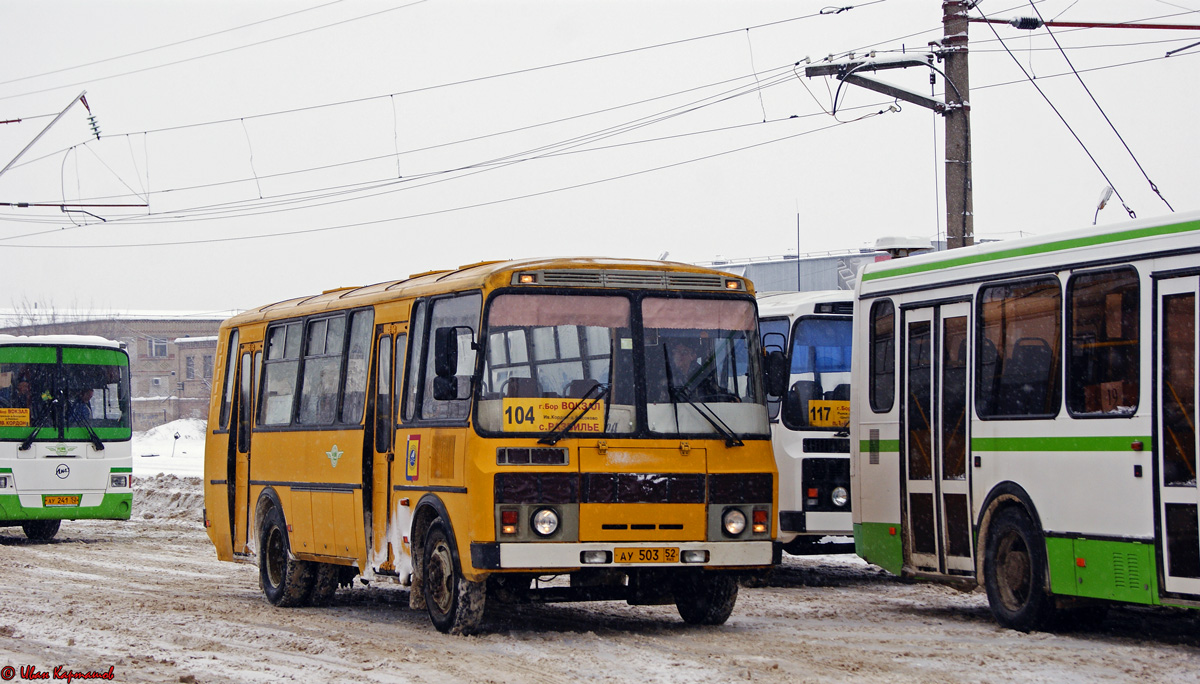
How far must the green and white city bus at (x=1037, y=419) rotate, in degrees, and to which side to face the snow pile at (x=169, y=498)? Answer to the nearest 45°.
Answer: approximately 180°

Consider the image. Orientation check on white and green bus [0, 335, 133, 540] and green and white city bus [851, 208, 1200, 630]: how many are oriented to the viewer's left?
0

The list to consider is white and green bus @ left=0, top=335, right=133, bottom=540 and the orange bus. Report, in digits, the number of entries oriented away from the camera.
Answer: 0

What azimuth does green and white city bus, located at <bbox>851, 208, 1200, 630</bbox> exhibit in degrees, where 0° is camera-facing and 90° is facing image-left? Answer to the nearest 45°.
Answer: approximately 315°

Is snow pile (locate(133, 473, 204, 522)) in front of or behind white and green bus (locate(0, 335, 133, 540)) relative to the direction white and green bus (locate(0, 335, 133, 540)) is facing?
behind

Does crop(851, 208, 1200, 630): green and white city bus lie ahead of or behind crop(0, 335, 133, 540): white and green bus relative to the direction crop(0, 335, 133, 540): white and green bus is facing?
ahead

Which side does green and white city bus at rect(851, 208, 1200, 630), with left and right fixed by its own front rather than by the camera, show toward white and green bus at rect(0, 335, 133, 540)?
back

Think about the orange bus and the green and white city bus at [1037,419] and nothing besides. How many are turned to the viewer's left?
0
